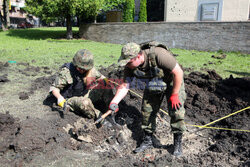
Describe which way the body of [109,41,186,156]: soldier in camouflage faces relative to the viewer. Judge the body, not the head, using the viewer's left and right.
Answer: facing the viewer and to the left of the viewer

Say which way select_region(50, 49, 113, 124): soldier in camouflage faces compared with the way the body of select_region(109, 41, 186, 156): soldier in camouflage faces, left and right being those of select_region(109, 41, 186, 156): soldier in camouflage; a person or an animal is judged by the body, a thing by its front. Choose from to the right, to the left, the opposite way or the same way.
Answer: to the left

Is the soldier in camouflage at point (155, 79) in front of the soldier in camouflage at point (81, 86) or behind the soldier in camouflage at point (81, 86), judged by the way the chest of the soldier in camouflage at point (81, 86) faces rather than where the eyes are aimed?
in front

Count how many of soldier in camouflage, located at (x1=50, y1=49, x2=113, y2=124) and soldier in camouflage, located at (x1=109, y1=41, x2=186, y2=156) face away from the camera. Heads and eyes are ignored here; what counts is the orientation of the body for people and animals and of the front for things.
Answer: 0

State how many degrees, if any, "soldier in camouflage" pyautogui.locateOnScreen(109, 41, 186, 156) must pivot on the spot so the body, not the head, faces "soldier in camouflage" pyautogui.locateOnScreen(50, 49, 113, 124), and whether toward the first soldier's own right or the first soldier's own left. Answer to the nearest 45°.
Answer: approximately 90° to the first soldier's own right

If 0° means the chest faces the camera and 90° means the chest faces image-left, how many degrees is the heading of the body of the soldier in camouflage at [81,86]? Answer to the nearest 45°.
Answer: approximately 315°
